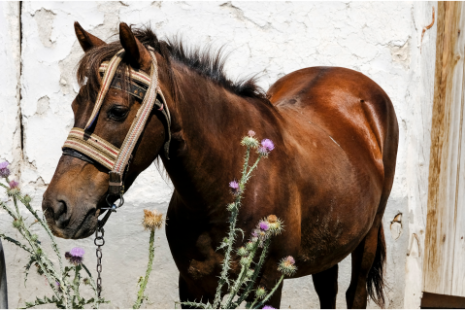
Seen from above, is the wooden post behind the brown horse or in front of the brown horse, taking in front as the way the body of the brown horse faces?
behind

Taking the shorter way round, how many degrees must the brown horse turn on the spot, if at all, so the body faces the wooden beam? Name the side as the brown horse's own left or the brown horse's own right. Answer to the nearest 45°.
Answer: approximately 180°

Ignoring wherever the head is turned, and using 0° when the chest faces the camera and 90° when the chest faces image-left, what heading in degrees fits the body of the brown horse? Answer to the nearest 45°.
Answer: approximately 45°
